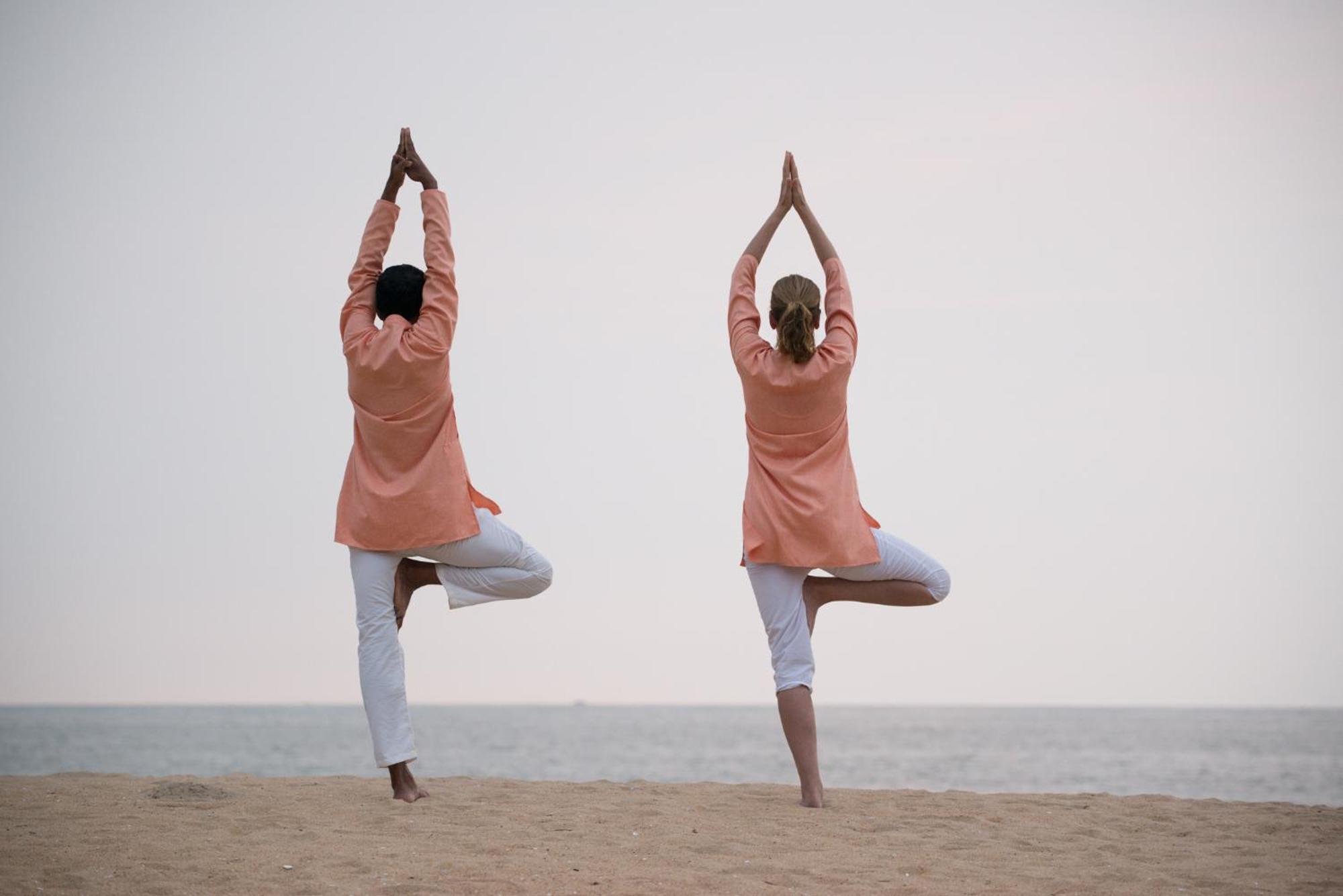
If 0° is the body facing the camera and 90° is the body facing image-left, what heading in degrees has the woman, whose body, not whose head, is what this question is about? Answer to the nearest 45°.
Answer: approximately 180°

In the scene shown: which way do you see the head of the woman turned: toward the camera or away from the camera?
away from the camera

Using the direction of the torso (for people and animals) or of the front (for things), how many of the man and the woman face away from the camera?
2

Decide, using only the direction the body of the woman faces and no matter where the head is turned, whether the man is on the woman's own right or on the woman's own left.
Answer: on the woman's own left

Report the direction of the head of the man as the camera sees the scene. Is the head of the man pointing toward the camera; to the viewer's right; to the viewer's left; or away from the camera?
away from the camera

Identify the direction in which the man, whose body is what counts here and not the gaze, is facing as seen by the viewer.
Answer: away from the camera

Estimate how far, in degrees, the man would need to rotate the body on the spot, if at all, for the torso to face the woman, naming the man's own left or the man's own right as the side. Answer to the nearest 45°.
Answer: approximately 90° to the man's own right
